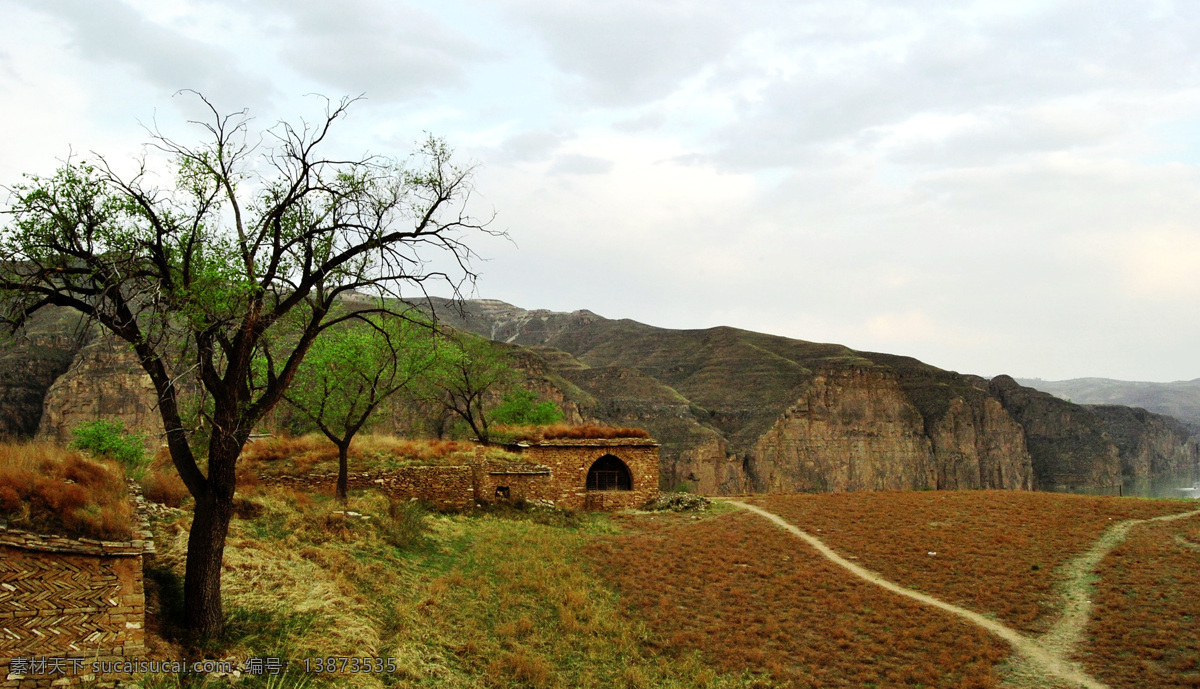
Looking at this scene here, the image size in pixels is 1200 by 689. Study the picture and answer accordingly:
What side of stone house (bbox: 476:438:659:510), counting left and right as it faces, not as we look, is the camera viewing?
front

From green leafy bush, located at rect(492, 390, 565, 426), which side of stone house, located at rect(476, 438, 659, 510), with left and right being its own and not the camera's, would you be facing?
back

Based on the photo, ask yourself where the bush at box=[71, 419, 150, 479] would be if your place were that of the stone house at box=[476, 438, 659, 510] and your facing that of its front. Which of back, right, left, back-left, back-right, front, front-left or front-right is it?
front-right

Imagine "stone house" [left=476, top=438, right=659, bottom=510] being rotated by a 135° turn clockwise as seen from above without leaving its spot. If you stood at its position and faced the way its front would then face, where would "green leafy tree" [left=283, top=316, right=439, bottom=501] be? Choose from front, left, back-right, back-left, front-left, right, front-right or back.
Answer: left

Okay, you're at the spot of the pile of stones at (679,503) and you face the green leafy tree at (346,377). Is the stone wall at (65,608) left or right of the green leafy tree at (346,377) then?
left

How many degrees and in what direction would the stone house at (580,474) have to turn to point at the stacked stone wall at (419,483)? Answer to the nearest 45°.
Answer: approximately 45° to its right

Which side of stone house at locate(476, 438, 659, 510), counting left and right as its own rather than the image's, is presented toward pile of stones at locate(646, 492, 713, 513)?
left

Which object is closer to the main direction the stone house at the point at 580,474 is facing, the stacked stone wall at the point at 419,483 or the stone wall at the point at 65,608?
the stone wall at the point at 65,608

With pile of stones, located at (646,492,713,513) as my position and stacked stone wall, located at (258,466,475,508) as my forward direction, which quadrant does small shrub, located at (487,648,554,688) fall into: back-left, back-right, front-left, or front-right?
front-left

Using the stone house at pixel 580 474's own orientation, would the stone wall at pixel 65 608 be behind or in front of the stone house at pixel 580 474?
in front

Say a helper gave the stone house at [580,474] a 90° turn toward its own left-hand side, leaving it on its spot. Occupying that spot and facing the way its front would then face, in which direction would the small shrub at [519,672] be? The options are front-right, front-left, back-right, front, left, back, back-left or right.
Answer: right
